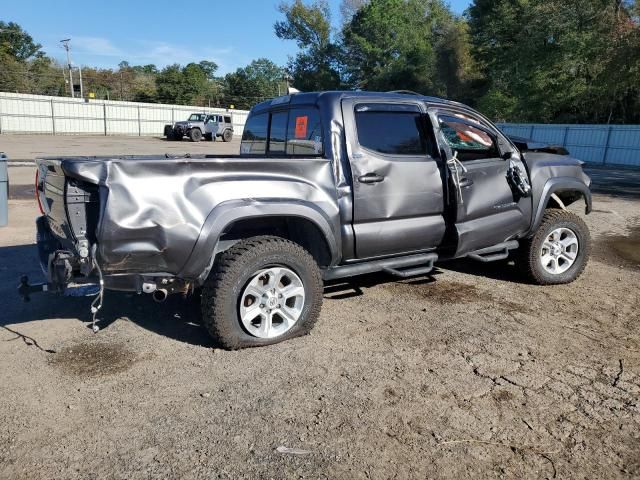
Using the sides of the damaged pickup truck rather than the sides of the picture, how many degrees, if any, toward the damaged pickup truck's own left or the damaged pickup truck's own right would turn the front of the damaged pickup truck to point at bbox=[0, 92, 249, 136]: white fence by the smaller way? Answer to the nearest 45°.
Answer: approximately 90° to the damaged pickup truck's own left

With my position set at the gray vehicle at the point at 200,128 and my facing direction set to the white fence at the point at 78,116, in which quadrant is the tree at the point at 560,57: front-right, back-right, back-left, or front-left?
back-right

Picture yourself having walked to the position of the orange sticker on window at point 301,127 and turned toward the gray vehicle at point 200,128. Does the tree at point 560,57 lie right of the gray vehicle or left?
right

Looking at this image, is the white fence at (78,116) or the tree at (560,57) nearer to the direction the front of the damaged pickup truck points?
the tree

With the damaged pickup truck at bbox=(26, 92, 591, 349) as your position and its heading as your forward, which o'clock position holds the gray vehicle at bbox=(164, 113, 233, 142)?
The gray vehicle is roughly at 10 o'clock from the damaged pickup truck.

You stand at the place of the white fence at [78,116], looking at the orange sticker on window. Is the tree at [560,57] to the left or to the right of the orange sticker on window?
left

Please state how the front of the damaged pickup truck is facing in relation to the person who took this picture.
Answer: facing away from the viewer and to the right of the viewer

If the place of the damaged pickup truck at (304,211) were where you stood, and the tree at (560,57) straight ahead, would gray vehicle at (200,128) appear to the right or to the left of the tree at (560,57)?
left

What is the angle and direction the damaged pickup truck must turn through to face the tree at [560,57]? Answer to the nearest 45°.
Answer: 0° — it already faces it
